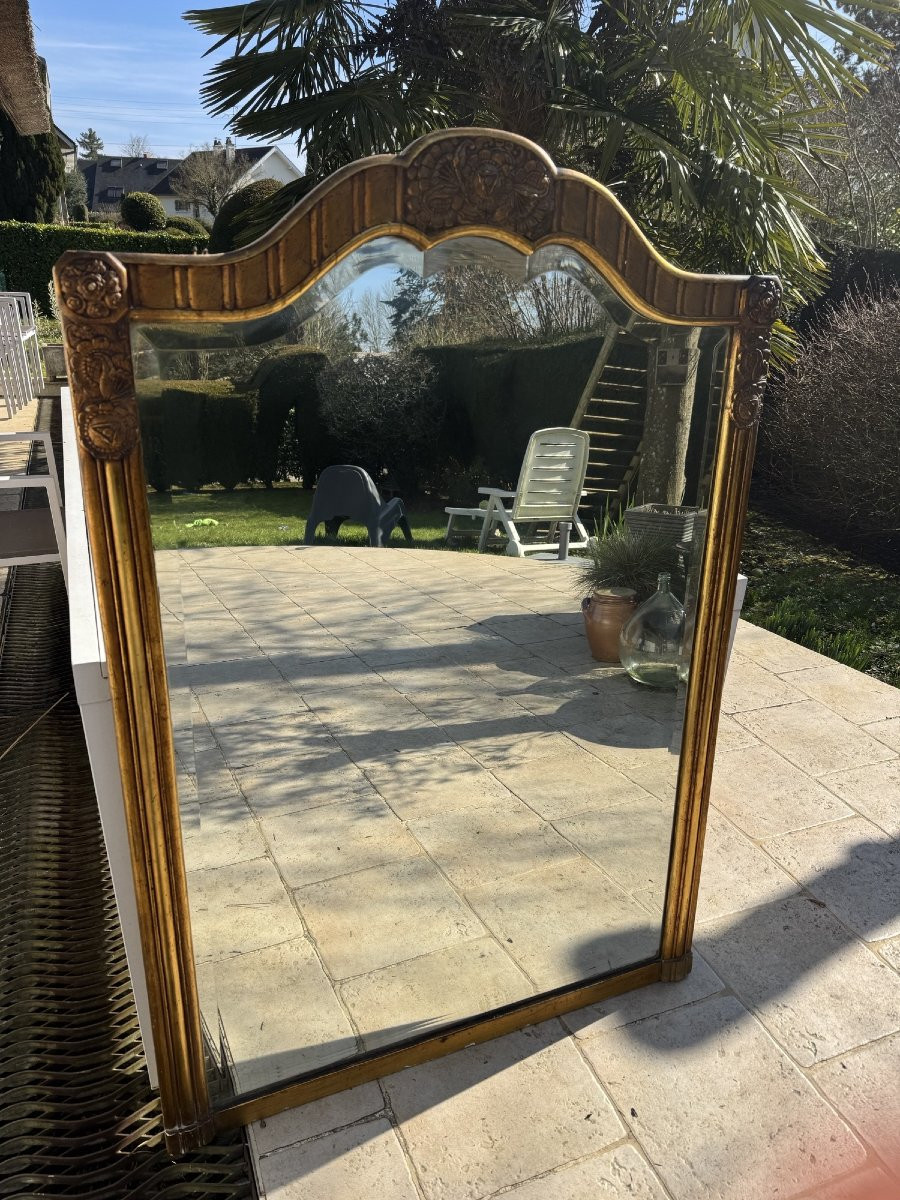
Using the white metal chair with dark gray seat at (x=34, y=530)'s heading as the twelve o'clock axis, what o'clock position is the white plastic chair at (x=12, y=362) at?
the white plastic chair at (x=12, y=362) is roughly at 9 o'clock from the white metal chair with dark gray seat at (x=34, y=530).

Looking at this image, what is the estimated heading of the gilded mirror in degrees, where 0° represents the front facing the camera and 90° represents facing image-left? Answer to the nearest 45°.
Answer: approximately 315°

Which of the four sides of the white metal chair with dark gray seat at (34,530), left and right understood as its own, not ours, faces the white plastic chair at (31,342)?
left

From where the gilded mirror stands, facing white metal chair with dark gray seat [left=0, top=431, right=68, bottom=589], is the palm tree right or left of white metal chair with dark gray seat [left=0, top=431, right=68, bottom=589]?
right

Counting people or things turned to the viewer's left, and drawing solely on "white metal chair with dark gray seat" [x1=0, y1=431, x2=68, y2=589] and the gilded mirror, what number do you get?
0

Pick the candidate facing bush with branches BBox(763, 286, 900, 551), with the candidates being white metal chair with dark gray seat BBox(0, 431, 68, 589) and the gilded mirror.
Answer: the white metal chair with dark gray seat

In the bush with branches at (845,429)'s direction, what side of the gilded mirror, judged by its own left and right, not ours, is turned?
left

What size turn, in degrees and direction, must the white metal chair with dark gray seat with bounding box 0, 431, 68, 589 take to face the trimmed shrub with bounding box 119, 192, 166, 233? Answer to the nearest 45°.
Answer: approximately 90° to its left

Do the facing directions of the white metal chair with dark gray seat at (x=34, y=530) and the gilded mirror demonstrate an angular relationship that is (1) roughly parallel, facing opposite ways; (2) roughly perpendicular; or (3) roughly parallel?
roughly perpendicular

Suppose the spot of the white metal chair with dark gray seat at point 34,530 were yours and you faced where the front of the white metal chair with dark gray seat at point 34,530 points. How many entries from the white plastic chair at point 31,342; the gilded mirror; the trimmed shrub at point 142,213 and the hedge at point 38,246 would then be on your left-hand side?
3

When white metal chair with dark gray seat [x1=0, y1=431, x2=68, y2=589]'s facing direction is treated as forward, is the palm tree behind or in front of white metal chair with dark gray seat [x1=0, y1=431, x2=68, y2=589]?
in front

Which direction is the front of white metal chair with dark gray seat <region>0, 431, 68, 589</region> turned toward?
to the viewer's right

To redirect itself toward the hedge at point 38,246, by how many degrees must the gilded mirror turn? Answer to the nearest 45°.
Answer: approximately 180°
